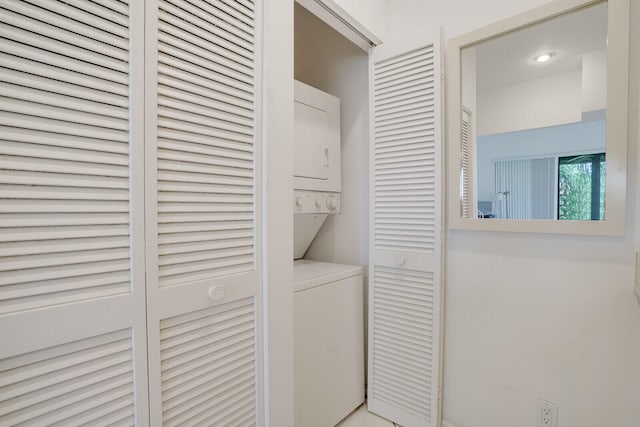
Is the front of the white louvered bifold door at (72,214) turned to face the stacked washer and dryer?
no

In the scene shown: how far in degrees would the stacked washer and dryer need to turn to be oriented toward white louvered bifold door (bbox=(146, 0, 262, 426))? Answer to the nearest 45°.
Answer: approximately 90° to its right

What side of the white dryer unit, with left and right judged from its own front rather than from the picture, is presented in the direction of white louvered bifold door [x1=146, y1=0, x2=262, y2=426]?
right

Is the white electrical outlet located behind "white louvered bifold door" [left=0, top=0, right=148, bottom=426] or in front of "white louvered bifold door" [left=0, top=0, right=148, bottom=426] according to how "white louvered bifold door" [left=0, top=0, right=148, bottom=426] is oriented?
in front

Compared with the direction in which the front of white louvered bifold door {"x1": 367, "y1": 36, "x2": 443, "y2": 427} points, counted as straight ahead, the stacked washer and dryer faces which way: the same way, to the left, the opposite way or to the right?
to the left

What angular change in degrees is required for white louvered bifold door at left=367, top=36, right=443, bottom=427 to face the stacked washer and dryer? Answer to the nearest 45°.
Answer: approximately 45° to its right

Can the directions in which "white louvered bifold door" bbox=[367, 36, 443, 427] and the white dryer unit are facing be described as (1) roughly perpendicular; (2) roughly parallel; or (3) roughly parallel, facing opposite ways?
roughly perpendicular

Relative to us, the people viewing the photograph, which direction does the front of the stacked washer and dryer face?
facing the viewer and to the right of the viewer

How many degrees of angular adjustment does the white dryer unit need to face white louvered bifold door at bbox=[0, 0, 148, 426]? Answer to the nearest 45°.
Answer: approximately 90° to its right

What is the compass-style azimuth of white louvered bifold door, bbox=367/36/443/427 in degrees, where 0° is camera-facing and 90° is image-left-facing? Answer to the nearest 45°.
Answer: approximately 45°
